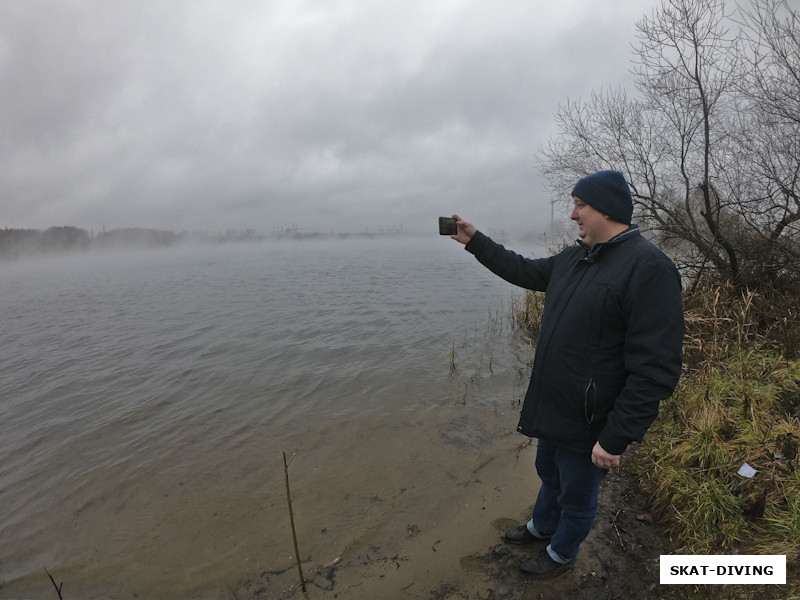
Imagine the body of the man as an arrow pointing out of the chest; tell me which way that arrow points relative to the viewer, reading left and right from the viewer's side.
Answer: facing the viewer and to the left of the viewer

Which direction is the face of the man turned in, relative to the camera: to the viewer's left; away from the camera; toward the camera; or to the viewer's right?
to the viewer's left
